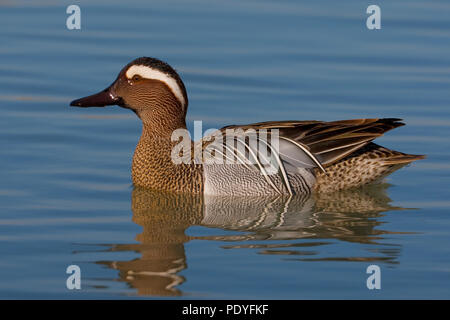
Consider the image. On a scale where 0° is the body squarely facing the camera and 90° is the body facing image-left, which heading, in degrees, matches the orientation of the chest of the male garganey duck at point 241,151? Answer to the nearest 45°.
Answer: approximately 90°
